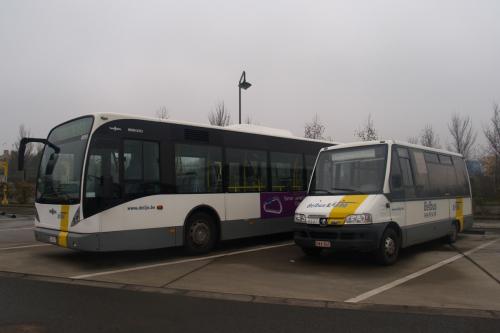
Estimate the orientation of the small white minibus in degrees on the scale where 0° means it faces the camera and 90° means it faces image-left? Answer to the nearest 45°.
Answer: approximately 45°

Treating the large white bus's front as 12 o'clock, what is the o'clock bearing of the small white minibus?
The small white minibus is roughly at 8 o'clock from the large white bus.

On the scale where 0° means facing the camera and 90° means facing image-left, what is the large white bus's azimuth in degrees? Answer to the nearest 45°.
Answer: approximately 45°

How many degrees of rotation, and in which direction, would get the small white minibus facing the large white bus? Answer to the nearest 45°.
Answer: approximately 45° to its right
